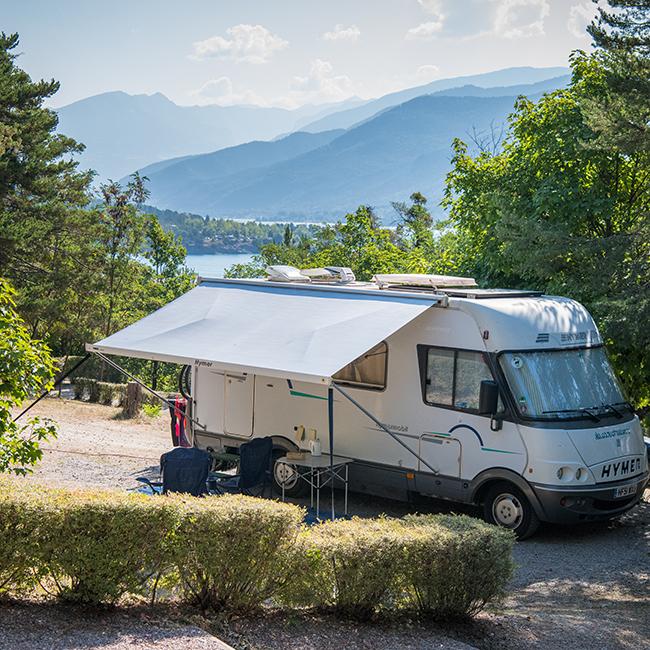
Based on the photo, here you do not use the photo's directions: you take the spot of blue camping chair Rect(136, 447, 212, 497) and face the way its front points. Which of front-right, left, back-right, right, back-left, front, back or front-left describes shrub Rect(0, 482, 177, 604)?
back-left

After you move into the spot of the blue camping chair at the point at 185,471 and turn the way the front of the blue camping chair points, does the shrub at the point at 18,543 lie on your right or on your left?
on your left

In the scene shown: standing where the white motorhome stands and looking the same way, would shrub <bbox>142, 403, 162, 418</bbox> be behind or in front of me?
behind

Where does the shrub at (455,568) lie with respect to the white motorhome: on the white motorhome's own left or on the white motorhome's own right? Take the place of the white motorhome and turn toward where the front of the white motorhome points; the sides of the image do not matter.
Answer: on the white motorhome's own right

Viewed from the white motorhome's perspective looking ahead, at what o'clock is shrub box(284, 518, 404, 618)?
The shrub is roughly at 2 o'clock from the white motorhome.

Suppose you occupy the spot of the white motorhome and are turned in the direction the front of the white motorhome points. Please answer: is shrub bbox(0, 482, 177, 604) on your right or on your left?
on your right

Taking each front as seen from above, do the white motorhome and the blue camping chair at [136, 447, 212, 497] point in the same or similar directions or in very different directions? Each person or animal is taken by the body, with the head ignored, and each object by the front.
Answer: very different directions

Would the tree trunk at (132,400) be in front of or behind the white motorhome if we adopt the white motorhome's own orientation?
behind

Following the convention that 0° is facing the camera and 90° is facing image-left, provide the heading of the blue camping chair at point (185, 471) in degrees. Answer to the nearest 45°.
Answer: approximately 135°

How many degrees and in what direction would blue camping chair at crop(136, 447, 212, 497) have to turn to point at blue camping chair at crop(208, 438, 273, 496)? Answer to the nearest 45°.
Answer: approximately 90° to its right

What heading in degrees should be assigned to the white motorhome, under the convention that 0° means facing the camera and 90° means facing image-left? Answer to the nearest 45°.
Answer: approximately 315°
